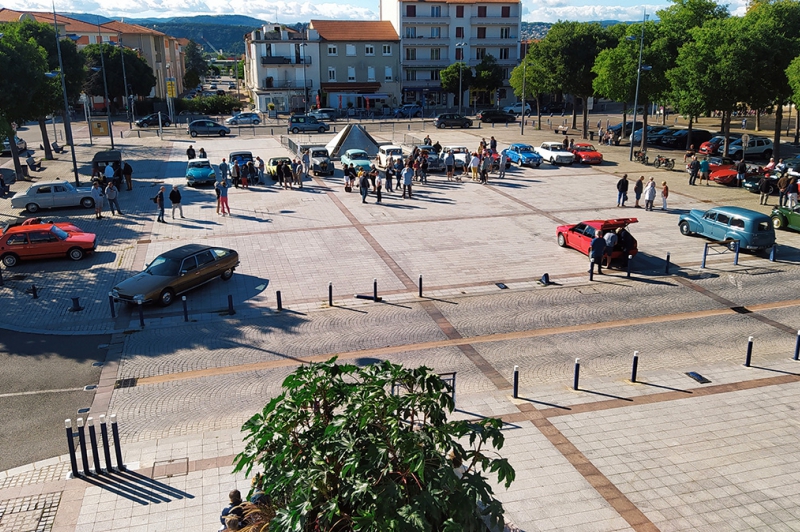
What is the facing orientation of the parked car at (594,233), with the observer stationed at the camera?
facing away from the viewer and to the left of the viewer

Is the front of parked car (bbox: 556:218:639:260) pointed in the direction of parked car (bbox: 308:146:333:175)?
yes

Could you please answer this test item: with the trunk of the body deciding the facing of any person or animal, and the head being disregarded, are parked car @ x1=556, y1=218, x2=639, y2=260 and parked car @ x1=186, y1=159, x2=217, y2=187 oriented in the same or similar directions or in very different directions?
very different directions

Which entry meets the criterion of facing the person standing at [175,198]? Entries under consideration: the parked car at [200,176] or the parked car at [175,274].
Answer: the parked car at [200,176]

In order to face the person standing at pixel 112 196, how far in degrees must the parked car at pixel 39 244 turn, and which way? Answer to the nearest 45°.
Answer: approximately 45° to its left

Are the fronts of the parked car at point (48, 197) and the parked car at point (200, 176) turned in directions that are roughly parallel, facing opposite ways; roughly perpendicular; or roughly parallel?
roughly perpendicular

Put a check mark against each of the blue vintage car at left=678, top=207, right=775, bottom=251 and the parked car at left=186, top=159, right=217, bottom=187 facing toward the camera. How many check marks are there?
1
